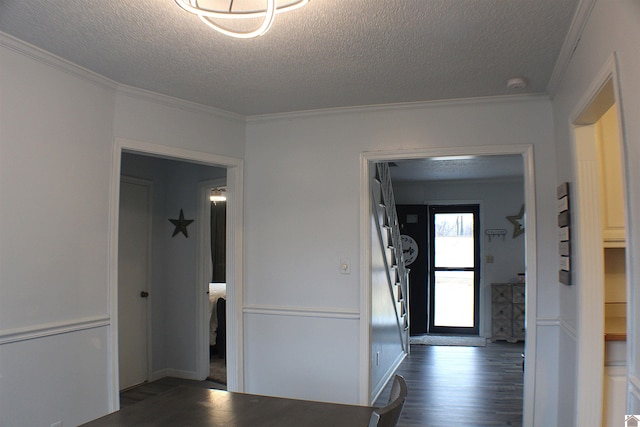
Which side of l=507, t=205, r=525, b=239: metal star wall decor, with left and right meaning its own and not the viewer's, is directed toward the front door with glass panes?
right

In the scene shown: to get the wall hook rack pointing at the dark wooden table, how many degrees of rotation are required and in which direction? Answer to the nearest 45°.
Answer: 0° — it already faces it

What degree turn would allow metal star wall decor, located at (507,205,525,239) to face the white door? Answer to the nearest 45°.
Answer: approximately 45° to its right

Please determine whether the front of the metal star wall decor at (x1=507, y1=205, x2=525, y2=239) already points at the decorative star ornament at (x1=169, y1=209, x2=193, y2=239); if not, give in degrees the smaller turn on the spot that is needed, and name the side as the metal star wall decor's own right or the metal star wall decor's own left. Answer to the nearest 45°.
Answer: approximately 45° to the metal star wall decor's own right

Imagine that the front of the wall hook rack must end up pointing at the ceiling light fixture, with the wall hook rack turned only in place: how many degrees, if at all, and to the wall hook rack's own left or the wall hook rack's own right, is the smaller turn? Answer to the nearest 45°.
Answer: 0° — it already faces it

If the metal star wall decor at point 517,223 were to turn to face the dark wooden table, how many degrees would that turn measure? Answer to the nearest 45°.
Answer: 0° — it already faces it

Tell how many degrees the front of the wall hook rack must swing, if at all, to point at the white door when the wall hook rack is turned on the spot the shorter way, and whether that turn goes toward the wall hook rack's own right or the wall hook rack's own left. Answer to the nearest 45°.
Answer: approximately 45° to the wall hook rack's own right

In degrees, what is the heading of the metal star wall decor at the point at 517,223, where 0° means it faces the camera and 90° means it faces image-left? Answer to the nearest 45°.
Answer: approximately 0°

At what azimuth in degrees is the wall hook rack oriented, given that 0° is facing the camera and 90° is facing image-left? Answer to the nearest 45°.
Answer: approximately 0°

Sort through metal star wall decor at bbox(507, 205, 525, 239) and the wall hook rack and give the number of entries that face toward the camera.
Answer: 2
